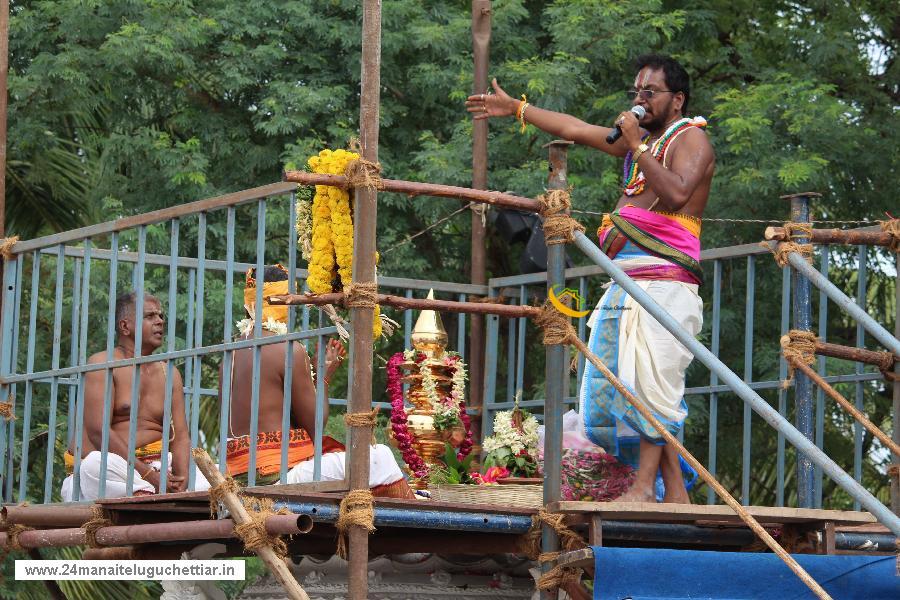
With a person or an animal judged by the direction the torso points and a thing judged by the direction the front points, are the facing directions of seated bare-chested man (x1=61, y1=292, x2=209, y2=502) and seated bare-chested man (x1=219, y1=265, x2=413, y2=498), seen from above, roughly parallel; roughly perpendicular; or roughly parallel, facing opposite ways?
roughly perpendicular

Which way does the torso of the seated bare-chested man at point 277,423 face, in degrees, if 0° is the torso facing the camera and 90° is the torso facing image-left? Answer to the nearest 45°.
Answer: approximately 225°

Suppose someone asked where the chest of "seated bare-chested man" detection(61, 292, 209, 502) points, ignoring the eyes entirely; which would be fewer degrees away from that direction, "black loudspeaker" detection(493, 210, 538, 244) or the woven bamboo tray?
the woven bamboo tray

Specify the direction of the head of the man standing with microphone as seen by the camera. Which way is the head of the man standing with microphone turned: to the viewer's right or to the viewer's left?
to the viewer's left

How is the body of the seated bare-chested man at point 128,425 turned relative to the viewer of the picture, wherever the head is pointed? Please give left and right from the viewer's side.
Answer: facing the viewer and to the right of the viewer

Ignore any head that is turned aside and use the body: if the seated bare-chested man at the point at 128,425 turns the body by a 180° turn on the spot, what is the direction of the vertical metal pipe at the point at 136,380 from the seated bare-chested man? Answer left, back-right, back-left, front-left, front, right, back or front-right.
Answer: back-left

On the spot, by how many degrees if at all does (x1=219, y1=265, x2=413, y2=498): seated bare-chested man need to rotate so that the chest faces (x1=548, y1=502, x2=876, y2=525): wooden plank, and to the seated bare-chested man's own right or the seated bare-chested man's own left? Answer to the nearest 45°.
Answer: approximately 90° to the seated bare-chested man's own right

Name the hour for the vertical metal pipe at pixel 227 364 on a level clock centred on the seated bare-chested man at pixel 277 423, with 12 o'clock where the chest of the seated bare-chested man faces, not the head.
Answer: The vertical metal pipe is roughly at 5 o'clock from the seated bare-chested man.

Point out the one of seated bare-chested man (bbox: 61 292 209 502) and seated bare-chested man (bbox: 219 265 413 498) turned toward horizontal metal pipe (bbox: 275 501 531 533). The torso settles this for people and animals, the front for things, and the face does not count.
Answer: seated bare-chested man (bbox: 61 292 209 502)

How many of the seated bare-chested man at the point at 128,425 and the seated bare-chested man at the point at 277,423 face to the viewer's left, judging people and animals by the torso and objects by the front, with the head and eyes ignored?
0
